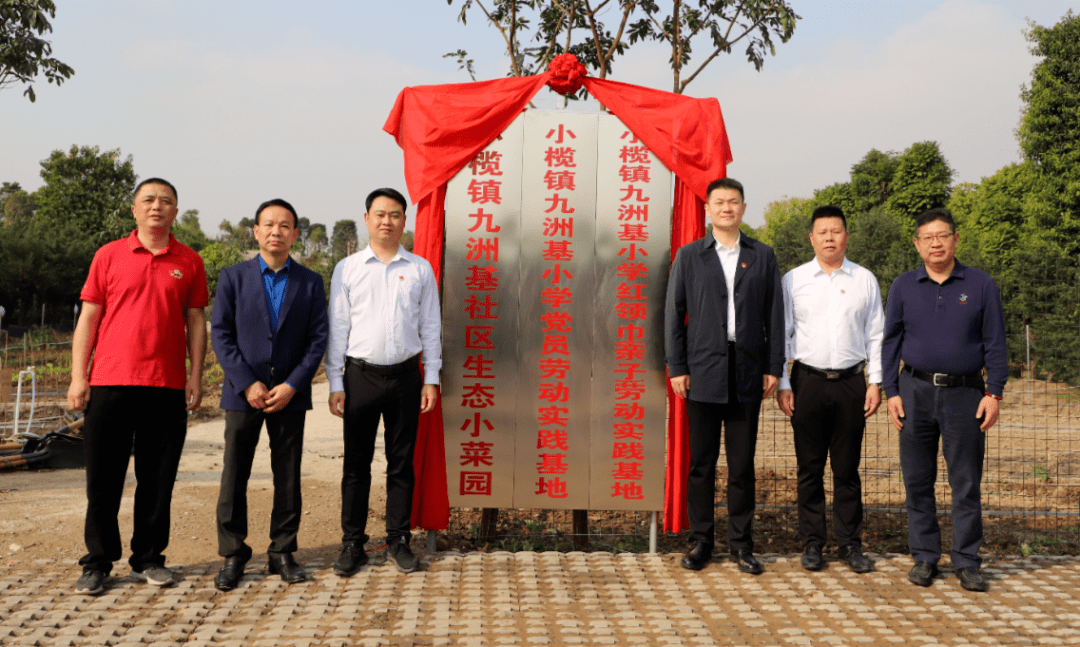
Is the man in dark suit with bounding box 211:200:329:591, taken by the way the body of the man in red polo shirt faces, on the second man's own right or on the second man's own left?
on the second man's own left

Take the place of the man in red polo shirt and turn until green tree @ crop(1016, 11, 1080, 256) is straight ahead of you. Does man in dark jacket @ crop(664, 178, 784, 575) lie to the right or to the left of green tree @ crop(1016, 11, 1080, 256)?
right

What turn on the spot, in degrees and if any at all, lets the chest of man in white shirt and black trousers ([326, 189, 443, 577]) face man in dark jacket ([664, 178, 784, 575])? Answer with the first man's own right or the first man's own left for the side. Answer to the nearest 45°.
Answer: approximately 90° to the first man's own left

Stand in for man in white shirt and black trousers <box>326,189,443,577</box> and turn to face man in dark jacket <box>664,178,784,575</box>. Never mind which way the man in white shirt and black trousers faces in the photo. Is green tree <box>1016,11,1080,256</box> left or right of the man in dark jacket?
left

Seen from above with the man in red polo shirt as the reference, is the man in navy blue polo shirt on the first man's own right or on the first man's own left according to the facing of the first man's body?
on the first man's own left

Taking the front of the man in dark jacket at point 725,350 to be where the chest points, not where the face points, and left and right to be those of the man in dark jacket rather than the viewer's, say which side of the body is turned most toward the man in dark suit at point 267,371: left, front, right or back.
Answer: right
